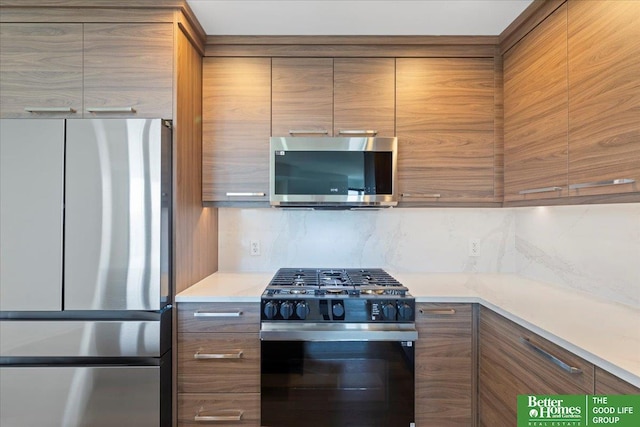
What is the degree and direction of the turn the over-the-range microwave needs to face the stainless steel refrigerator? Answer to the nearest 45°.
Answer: approximately 90° to its right

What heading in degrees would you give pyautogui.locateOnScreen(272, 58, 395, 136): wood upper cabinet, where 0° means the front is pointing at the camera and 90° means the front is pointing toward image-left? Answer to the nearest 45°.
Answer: approximately 0°

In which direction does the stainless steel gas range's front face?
toward the camera

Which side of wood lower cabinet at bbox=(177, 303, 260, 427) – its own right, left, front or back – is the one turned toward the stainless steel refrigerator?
right

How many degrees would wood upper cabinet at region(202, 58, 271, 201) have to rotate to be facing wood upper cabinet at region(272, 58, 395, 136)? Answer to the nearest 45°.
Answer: approximately 90° to its left

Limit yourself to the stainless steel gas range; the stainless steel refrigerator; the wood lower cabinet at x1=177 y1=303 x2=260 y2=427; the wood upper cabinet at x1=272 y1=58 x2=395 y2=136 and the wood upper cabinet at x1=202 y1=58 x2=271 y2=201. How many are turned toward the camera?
5

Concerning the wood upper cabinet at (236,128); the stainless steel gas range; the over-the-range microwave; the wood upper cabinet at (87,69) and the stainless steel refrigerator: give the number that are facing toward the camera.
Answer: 5

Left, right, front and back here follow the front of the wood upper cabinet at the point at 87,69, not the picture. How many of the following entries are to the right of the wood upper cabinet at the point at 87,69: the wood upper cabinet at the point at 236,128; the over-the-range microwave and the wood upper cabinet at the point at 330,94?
0

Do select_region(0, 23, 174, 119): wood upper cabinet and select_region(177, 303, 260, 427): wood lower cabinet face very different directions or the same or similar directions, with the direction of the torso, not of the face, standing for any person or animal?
same or similar directions

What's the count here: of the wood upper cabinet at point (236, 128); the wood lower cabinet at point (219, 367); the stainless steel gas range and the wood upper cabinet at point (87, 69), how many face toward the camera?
4

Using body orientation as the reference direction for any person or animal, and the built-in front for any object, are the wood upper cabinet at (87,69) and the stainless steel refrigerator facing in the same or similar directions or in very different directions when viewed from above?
same or similar directions

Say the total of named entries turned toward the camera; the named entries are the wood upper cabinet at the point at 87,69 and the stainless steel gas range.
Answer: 2

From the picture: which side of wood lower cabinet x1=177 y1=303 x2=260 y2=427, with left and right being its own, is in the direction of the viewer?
front

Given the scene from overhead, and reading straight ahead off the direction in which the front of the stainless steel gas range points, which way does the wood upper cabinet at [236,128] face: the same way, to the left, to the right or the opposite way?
the same way

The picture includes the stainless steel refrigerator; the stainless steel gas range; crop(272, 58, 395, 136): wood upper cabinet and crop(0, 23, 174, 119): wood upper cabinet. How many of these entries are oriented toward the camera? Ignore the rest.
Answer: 4

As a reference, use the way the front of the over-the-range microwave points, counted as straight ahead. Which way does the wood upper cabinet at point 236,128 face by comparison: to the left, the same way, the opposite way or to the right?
the same way
